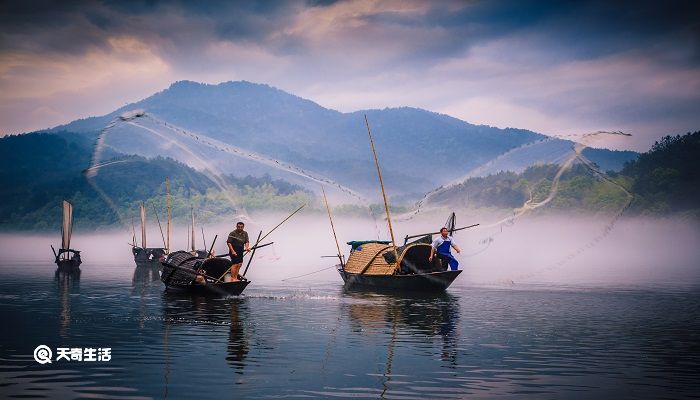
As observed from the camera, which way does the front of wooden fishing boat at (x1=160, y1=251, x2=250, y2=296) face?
facing to the right of the viewer
